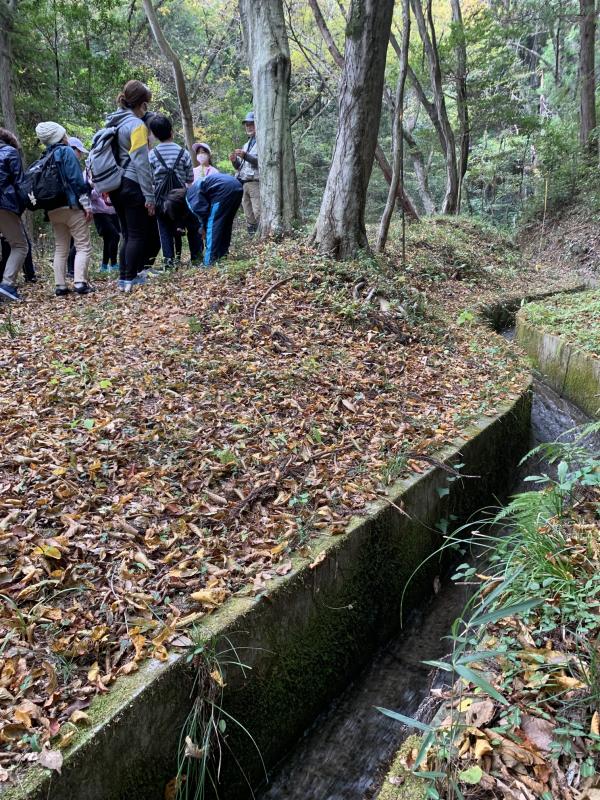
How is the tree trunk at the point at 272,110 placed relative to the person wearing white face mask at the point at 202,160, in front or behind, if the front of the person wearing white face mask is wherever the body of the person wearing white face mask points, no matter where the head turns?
behind

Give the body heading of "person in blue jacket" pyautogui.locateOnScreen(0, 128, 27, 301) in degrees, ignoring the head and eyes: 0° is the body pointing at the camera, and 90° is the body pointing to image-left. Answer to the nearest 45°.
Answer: approximately 270°

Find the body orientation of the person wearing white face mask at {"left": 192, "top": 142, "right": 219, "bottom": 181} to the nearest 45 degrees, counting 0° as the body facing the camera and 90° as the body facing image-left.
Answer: approximately 45°

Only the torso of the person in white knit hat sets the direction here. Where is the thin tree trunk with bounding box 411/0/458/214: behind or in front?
in front

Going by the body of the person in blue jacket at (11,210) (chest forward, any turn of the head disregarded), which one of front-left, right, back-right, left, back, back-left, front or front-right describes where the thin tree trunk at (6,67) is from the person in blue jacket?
left

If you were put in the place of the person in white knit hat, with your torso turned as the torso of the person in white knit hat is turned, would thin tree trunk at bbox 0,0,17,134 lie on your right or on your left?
on your left

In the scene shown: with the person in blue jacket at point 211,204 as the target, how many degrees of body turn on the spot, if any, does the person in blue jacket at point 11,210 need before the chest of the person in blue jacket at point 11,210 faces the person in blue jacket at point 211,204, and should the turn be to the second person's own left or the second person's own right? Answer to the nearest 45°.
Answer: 0° — they already face them

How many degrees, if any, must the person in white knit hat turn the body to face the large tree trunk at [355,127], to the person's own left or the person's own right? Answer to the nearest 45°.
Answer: approximately 45° to the person's own right

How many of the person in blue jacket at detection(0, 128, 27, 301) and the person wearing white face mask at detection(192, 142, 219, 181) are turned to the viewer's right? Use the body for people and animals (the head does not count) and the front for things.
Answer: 1

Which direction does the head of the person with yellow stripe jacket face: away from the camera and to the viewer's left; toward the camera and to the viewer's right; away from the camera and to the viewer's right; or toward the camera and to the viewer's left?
away from the camera and to the viewer's right

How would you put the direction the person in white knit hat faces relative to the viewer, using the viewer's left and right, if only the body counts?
facing away from the viewer and to the right of the viewer

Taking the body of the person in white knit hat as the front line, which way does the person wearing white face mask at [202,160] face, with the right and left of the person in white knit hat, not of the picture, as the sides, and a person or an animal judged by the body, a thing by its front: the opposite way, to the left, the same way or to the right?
the opposite way

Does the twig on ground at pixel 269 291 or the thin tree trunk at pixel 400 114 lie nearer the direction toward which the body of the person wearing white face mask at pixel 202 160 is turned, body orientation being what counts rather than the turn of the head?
the twig on ground
